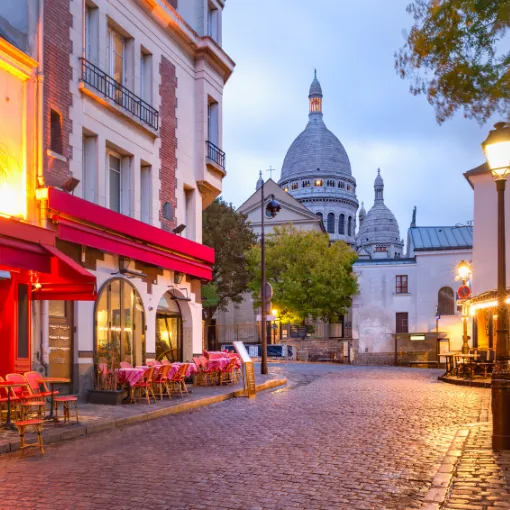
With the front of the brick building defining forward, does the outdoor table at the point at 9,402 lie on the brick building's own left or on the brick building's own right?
on the brick building's own right

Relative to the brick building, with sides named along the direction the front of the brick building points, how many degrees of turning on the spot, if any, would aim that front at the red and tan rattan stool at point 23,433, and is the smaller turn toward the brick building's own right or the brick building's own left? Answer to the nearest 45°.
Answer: approximately 45° to the brick building's own right

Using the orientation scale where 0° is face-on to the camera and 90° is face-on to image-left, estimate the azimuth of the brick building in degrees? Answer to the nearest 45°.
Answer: approximately 315°
